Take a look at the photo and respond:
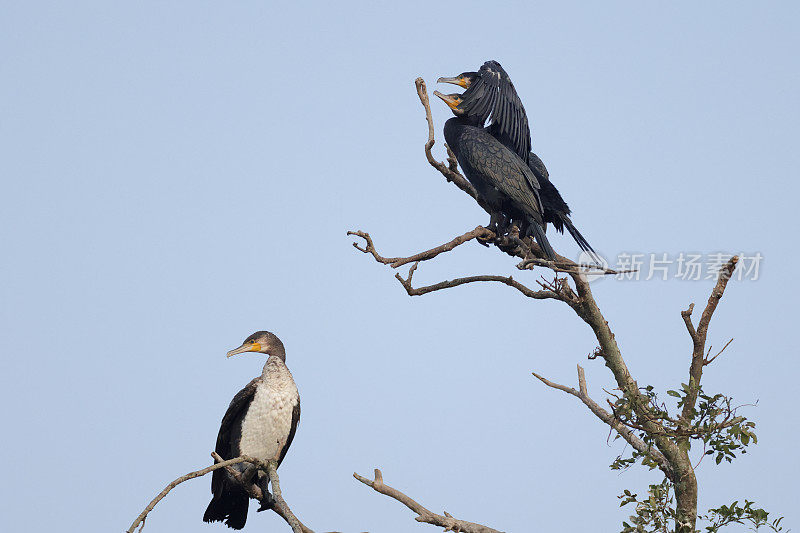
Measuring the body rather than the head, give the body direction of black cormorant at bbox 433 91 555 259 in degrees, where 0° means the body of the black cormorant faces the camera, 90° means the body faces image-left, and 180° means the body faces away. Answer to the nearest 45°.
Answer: approximately 90°

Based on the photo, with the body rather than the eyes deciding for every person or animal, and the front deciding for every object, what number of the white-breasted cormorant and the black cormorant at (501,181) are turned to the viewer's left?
1

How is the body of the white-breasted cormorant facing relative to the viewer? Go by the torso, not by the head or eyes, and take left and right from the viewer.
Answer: facing the viewer and to the right of the viewer

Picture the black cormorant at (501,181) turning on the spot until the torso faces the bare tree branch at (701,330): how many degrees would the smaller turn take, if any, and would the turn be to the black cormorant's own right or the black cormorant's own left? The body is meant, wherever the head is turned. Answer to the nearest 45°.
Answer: approximately 180°
